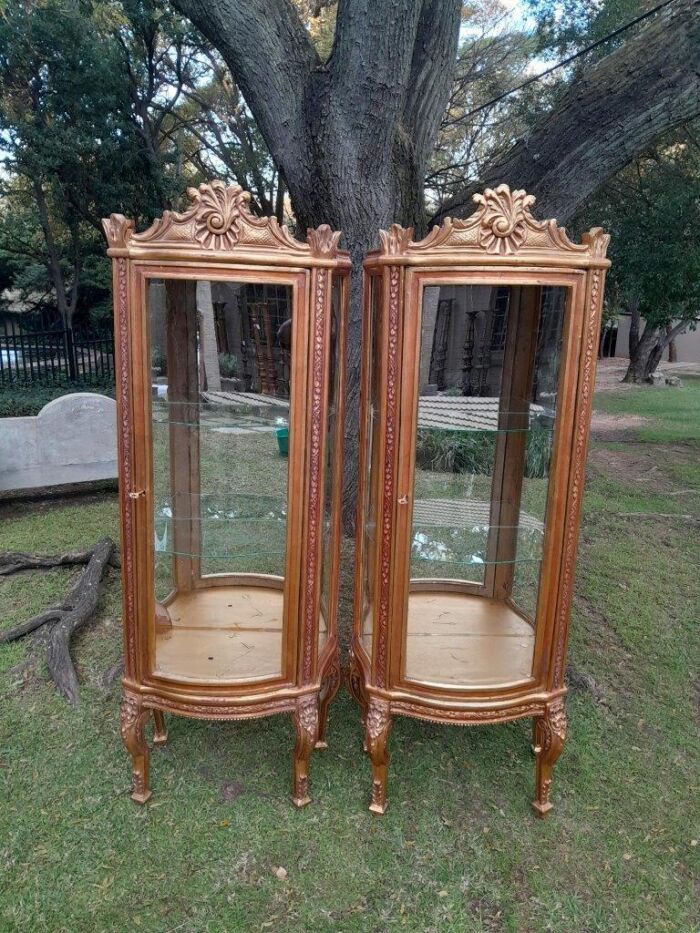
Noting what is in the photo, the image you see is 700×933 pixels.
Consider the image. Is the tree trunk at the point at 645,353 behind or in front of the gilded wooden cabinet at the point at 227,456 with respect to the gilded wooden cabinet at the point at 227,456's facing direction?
behind

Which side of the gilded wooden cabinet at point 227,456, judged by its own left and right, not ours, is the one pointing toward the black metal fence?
back

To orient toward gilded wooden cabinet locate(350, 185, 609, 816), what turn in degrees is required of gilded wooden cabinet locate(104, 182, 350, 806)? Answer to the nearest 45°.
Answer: approximately 90° to its left

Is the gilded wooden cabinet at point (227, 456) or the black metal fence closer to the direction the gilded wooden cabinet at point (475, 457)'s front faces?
the gilded wooden cabinet

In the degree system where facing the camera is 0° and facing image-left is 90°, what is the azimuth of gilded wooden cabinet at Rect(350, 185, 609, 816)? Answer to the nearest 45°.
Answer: approximately 0°

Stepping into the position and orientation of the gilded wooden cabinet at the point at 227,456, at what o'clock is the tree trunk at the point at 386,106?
The tree trunk is roughly at 7 o'clock from the gilded wooden cabinet.

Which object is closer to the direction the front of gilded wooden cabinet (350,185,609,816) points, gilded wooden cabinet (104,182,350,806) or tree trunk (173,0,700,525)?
the gilded wooden cabinet

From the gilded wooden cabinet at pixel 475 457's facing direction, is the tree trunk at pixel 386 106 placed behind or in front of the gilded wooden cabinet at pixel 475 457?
behind

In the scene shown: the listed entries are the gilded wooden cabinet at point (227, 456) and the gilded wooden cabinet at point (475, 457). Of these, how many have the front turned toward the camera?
2

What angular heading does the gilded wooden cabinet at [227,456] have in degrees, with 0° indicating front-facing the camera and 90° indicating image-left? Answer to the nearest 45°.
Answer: approximately 0°
